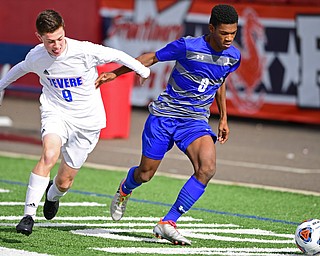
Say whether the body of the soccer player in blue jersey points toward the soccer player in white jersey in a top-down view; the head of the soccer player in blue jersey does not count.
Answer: no

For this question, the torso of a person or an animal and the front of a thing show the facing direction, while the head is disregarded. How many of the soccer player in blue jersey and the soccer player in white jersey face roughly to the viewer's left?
0

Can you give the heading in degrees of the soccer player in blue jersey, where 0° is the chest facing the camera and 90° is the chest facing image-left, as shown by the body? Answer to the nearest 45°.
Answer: approximately 315°

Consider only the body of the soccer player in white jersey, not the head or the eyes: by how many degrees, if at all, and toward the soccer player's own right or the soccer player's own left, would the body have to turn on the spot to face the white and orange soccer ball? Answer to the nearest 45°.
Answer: approximately 45° to the soccer player's own left

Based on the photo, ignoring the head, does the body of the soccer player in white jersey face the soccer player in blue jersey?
no

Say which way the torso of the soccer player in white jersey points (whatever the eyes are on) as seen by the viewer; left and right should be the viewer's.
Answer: facing the viewer

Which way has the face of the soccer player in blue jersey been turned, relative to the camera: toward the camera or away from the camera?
toward the camera

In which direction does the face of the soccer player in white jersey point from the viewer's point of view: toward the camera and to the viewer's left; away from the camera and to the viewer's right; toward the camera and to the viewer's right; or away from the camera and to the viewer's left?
toward the camera and to the viewer's right
